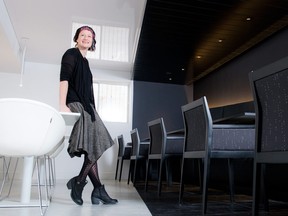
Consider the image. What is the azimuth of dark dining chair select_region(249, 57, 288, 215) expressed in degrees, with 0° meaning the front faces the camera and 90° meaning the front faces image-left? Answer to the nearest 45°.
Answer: approximately 225°

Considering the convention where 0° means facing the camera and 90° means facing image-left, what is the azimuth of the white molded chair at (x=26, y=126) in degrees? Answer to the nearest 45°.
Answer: approximately 225°

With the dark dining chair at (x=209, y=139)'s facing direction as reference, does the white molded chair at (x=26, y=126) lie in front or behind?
behind

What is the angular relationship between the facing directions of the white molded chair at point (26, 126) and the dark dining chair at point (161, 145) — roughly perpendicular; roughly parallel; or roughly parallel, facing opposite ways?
roughly parallel

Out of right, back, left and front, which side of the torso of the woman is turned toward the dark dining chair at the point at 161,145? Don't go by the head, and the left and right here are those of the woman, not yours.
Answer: left

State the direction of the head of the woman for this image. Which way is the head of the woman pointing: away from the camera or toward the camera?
toward the camera

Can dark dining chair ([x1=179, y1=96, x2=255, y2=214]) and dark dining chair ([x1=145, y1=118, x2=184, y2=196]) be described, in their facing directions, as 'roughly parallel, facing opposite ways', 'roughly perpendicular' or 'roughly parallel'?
roughly parallel

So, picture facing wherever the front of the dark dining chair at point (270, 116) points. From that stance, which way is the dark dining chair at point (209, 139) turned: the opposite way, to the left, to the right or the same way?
the same way

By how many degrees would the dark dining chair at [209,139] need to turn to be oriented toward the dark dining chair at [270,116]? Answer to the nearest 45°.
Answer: approximately 135° to its right

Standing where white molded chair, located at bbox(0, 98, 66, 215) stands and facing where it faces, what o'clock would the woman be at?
The woman is roughly at 3 o'clock from the white molded chair.

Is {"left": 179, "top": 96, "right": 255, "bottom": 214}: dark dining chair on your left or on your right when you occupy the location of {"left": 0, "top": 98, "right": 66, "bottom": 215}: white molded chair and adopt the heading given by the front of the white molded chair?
on your right

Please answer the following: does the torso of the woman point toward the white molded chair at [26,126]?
no

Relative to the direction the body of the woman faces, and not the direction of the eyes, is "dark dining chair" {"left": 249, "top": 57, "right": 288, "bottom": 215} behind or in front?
in front

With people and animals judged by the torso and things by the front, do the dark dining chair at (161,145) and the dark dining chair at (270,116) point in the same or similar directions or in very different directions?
same or similar directions

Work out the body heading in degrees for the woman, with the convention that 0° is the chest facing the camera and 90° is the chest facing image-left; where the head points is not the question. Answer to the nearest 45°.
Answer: approximately 315°

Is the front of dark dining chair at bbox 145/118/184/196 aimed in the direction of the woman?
no
